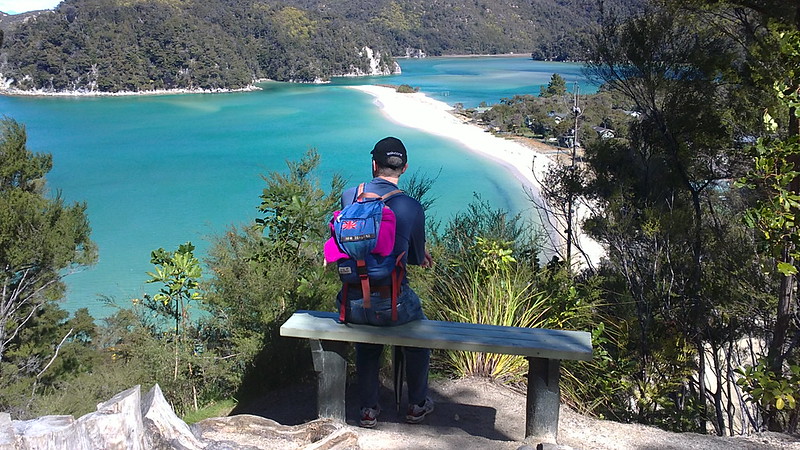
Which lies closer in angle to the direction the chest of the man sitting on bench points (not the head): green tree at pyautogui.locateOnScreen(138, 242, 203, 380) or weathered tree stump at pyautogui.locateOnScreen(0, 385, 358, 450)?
the green tree

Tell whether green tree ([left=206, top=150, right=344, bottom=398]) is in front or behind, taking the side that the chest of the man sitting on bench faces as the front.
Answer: in front

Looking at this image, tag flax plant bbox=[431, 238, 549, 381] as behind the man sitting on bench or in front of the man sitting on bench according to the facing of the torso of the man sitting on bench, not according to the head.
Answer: in front

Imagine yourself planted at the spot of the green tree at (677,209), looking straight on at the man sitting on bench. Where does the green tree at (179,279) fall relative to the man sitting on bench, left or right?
right

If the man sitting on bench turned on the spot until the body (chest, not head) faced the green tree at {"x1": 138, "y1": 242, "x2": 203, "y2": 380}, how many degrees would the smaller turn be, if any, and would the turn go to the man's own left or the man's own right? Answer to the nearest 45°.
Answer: approximately 45° to the man's own left

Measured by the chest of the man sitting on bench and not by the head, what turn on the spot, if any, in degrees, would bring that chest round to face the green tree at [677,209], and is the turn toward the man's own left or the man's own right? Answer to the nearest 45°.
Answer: approximately 45° to the man's own right

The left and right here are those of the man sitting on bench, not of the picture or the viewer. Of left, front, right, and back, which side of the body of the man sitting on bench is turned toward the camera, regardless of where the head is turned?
back

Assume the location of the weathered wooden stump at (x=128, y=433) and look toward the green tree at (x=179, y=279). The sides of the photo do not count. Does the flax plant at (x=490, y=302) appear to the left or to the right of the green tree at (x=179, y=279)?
right

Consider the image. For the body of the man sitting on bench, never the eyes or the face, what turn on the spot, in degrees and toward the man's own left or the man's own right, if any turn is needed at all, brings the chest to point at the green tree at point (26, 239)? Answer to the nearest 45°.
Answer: approximately 45° to the man's own left
